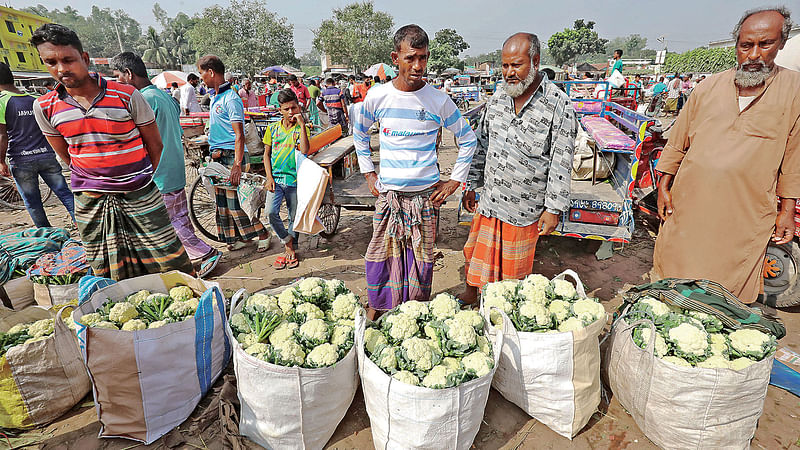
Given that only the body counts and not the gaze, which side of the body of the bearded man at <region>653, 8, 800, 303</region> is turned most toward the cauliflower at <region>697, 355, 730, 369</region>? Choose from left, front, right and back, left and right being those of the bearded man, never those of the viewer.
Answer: front

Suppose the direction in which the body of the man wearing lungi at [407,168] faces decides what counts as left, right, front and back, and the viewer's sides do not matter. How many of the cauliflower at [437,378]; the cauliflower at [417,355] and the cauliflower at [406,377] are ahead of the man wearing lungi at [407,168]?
3

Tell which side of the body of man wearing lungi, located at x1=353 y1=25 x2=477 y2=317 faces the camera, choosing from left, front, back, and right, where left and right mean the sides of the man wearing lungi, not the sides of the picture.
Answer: front

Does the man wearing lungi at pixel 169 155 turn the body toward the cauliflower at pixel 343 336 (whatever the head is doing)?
no

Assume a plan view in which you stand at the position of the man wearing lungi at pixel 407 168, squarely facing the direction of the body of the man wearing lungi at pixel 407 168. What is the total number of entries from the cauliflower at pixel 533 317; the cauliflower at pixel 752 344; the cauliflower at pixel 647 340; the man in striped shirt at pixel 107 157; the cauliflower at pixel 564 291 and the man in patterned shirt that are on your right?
1

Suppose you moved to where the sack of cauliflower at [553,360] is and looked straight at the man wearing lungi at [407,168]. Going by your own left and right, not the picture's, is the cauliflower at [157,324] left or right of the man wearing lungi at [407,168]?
left

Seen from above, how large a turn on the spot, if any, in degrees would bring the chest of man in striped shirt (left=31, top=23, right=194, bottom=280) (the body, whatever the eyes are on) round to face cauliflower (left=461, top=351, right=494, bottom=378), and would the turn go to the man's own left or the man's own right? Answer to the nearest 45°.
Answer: approximately 45° to the man's own left

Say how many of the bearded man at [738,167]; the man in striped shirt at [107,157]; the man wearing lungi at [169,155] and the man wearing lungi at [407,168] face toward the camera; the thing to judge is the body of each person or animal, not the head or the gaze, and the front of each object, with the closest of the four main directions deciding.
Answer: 3

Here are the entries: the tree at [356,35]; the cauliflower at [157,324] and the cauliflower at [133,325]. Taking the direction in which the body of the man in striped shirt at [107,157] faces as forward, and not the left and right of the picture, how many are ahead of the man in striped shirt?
2

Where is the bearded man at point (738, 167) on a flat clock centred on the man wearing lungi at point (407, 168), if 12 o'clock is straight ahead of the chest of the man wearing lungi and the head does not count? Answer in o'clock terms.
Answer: The bearded man is roughly at 9 o'clock from the man wearing lungi.

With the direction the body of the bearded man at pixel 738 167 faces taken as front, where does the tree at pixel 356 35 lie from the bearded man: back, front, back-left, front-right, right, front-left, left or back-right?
back-right

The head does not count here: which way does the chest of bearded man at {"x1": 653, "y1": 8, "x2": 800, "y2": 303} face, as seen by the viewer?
toward the camera

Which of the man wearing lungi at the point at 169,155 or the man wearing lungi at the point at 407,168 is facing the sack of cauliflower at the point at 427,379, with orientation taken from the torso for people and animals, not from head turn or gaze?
the man wearing lungi at the point at 407,168

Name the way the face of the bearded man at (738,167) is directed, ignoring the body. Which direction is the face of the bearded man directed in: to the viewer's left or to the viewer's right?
to the viewer's left

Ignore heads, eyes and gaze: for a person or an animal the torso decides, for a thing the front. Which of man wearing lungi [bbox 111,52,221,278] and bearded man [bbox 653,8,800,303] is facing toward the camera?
the bearded man

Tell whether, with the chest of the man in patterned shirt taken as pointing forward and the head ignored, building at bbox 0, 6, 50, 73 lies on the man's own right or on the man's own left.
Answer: on the man's own right

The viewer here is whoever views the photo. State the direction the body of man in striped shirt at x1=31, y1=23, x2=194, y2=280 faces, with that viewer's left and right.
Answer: facing the viewer

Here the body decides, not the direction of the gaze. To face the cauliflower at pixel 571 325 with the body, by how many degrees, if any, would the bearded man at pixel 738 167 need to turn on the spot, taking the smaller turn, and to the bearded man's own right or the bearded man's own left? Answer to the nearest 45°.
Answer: approximately 45° to the bearded man's own right

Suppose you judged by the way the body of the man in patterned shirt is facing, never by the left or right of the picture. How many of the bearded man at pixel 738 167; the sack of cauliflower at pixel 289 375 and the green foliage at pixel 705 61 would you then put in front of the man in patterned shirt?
1

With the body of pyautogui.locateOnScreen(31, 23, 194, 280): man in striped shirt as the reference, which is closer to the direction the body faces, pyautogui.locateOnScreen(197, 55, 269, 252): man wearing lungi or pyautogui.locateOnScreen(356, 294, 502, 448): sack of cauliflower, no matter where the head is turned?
the sack of cauliflower
